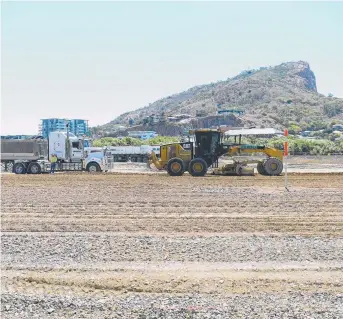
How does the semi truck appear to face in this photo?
to the viewer's right

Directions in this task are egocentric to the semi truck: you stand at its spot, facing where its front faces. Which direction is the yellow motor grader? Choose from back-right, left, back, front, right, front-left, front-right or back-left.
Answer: front-right
